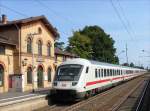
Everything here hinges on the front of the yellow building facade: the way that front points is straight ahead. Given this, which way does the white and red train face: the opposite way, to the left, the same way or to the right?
to the right

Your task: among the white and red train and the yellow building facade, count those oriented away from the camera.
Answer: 0

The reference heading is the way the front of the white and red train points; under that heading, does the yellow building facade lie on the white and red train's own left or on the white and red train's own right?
on the white and red train's own right

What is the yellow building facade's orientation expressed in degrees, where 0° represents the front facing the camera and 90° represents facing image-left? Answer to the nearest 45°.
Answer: approximately 315°

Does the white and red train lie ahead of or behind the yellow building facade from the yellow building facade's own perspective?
ahead

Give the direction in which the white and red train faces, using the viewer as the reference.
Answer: facing the viewer and to the left of the viewer
